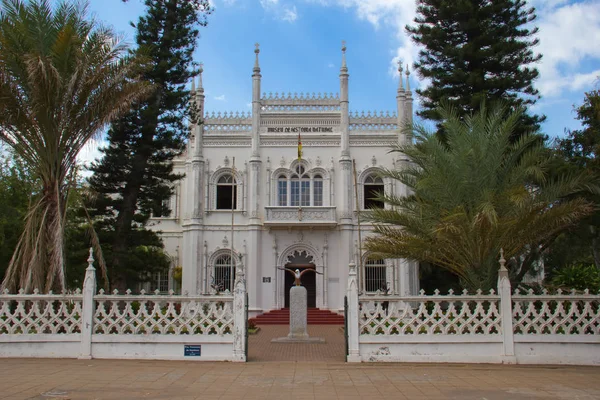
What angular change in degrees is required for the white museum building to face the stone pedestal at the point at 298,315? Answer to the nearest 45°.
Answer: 0° — it already faces it

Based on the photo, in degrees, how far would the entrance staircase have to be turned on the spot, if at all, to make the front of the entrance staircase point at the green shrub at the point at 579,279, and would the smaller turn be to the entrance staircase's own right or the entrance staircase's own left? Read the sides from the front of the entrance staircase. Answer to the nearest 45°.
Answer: approximately 45° to the entrance staircase's own left

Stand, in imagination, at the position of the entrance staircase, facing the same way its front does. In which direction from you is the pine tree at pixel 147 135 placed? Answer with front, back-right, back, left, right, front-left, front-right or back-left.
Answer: front-right

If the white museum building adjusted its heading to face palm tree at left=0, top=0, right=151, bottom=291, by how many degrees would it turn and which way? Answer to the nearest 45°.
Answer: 0° — it already faces it

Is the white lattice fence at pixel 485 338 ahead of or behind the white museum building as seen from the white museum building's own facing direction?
ahead

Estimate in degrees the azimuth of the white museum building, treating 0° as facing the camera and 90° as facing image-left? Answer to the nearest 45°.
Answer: approximately 0°

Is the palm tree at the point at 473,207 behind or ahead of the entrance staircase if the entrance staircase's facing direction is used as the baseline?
ahead

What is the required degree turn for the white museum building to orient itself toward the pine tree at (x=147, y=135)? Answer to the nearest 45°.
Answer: approximately 45° to its right

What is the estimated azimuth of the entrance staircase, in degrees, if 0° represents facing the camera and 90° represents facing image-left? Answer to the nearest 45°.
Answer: approximately 0°

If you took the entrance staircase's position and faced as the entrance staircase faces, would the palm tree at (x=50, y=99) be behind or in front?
in front
